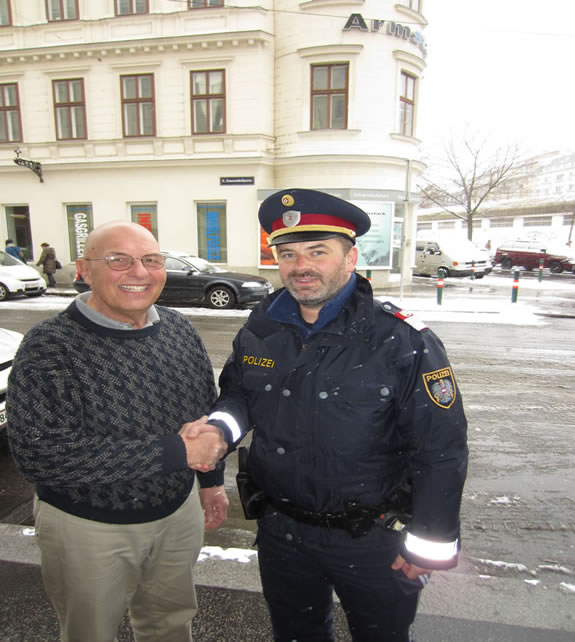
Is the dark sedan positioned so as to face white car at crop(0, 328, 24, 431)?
no

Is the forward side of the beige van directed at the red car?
no

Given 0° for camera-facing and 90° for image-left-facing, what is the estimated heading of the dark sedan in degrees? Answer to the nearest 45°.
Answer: approximately 270°

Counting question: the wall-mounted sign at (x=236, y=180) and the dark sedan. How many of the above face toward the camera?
1

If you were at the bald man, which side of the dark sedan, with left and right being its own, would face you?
right

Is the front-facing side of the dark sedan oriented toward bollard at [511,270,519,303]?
yes

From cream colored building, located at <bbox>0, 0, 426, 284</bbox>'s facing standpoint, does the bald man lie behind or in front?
in front

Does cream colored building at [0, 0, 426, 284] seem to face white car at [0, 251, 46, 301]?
no

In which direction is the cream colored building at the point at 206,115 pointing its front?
toward the camera

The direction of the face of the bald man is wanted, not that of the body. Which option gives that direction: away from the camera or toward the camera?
toward the camera

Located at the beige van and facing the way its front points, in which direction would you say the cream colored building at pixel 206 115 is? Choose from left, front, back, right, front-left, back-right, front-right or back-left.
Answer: right

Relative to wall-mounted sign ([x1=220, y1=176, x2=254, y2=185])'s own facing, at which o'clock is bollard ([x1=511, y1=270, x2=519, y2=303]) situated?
The bollard is roughly at 10 o'clock from the wall-mounted sign.

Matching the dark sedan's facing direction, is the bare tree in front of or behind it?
in front

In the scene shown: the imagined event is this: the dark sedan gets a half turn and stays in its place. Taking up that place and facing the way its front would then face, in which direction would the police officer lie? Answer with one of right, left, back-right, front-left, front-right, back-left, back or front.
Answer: left

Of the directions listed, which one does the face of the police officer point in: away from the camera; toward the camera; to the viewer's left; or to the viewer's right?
toward the camera

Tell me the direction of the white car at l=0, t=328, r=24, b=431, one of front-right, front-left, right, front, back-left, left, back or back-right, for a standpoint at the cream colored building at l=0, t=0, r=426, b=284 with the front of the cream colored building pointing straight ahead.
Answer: front
